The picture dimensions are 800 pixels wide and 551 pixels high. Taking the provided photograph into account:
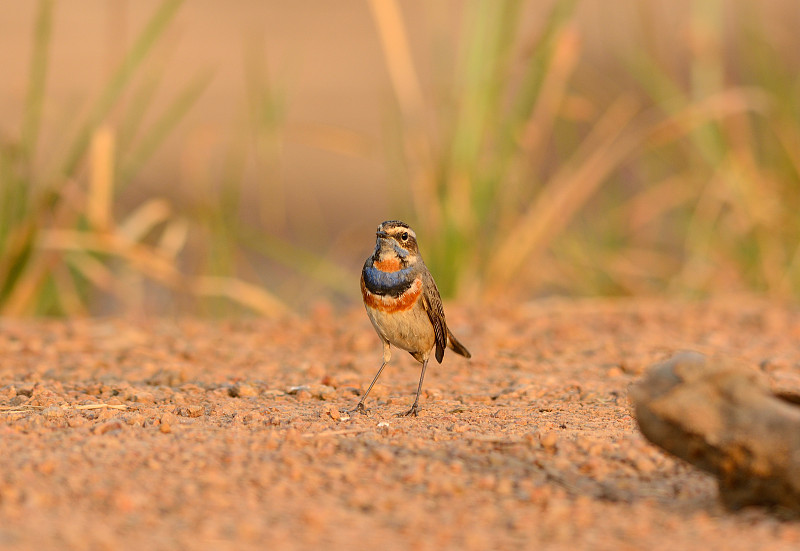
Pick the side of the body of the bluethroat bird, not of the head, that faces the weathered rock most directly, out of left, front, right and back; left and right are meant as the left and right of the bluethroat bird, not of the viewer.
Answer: left

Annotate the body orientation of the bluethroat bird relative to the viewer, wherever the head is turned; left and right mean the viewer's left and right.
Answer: facing the viewer and to the left of the viewer
